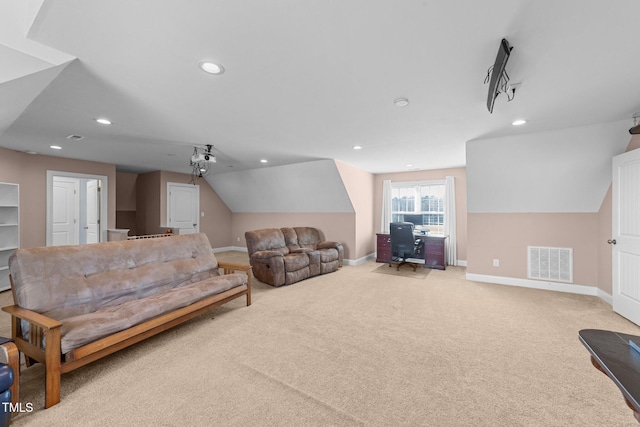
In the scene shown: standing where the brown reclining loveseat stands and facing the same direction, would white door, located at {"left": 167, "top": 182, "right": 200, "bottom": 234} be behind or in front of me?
behind

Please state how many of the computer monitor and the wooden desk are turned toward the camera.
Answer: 2

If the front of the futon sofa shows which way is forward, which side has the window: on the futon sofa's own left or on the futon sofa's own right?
on the futon sofa's own left
